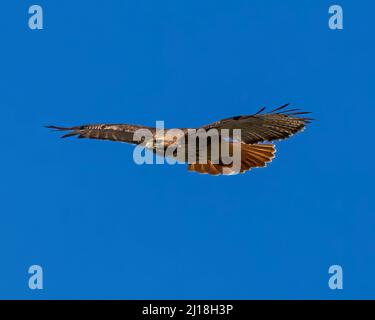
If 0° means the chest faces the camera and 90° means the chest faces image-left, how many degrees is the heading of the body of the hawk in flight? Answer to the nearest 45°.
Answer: approximately 45°
